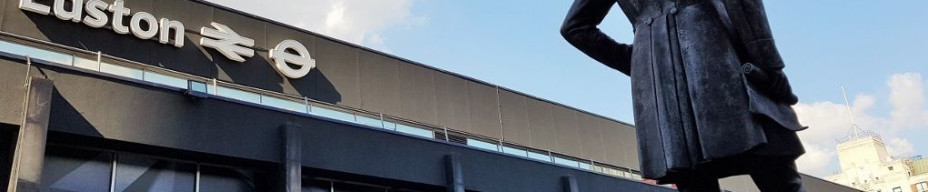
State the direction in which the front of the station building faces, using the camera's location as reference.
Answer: facing the viewer and to the right of the viewer

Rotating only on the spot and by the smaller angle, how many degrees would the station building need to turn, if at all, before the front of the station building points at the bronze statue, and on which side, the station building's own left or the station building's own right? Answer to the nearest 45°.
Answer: approximately 45° to the station building's own right
